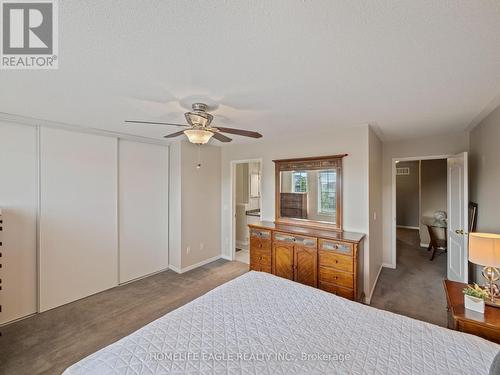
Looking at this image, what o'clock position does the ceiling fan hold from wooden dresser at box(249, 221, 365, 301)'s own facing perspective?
The ceiling fan is roughly at 12 o'clock from the wooden dresser.

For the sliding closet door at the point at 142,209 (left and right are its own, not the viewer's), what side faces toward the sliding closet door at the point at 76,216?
right

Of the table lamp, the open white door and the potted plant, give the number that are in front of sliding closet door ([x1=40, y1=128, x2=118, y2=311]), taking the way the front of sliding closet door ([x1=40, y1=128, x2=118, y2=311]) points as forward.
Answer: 3

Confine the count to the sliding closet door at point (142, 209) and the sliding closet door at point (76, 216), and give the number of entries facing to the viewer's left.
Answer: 0

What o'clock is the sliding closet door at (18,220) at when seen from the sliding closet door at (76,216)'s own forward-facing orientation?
the sliding closet door at (18,220) is roughly at 4 o'clock from the sliding closet door at (76,216).

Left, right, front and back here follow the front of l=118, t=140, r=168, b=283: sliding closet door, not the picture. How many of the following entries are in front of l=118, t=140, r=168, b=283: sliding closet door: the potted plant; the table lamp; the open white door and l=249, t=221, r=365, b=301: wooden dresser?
4

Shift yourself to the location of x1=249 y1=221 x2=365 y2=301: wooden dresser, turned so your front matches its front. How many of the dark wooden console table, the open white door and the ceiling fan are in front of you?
1

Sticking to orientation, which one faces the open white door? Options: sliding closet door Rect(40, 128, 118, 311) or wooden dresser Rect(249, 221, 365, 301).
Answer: the sliding closet door

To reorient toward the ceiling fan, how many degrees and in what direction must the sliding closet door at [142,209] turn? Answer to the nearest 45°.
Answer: approximately 45° to its right

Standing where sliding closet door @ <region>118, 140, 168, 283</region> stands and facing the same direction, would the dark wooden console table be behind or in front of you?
in front

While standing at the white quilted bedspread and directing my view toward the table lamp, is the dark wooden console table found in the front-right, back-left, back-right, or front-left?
front-left

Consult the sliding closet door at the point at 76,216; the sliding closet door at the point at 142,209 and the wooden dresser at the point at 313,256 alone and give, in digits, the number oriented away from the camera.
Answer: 0

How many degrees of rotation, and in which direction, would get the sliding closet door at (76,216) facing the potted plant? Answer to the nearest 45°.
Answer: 0° — it already faces it

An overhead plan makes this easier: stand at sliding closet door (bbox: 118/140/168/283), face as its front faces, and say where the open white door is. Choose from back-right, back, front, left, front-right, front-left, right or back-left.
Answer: front

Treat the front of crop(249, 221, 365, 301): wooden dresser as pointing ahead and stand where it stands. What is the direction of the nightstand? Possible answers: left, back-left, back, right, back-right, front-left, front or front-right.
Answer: left

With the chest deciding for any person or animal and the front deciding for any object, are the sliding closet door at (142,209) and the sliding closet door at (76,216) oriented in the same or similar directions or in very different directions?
same or similar directions

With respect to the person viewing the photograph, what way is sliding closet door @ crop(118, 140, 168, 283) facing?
facing the viewer and to the right of the viewer

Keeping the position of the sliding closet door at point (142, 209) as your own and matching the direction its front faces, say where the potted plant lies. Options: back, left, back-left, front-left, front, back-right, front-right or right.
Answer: front
